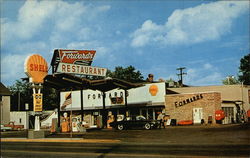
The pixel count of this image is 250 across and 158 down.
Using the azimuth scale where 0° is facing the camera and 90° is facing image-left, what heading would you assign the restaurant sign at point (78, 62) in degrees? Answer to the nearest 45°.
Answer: approximately 315°

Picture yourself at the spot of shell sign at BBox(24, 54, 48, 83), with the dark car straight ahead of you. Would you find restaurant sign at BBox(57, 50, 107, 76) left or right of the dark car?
left

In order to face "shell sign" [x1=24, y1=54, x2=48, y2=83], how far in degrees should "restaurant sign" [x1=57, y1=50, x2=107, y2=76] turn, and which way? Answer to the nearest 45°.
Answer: approximately 45° to its right
